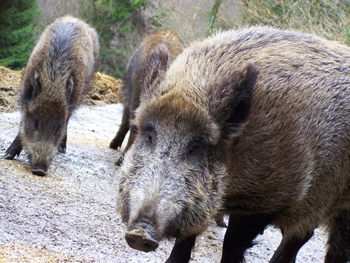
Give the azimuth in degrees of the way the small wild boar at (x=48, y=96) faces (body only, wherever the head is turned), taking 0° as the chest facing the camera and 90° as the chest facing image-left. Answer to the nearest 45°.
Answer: approximately 0°

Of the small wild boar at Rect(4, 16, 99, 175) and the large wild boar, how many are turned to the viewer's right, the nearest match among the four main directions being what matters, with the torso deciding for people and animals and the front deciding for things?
0

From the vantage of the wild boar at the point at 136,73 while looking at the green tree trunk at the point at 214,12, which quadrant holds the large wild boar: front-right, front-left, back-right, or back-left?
back-right

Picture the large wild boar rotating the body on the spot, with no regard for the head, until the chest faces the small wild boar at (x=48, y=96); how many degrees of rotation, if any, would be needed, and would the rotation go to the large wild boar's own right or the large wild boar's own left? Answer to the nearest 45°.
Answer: approximately 90° to the large wild boar's own right

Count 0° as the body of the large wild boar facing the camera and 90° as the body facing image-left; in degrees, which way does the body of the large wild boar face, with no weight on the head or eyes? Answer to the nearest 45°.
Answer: approximately 45°

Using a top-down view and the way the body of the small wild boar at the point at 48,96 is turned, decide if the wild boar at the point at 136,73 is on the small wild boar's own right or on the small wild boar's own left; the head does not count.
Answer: on the small wild boar's own left

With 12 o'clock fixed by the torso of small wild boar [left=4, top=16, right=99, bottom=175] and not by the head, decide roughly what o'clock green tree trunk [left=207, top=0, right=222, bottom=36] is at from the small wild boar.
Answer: The green tree trunk is roughly at 7 o'clock from the small wild boar.

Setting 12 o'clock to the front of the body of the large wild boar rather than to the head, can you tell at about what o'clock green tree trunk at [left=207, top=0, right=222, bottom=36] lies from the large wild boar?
The green tree trunk is roughly at 4 o'clock from the large wild boar.
